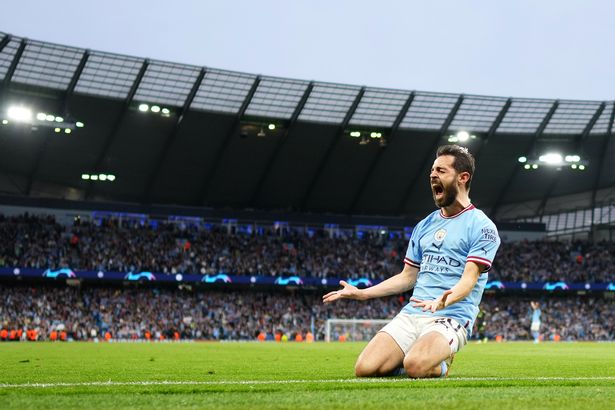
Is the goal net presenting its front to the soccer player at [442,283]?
yes

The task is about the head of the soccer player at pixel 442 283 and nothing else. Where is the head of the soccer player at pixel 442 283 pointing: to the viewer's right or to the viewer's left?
to the viewer's left

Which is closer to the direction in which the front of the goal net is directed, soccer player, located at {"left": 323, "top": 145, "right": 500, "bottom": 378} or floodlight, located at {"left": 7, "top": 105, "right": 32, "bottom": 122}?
the soccer player

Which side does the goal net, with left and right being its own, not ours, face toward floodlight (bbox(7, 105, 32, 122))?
right

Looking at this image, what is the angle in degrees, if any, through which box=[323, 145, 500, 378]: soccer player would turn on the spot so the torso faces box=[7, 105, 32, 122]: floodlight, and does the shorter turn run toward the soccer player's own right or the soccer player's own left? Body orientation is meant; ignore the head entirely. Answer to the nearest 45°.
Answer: approximately 90° to the soccer player's own right

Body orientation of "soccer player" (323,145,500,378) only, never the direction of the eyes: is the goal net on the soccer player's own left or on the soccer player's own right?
on the soccer player's own right

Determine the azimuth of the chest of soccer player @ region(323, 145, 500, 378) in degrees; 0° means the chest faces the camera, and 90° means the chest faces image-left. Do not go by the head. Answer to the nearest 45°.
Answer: approximately 45°
